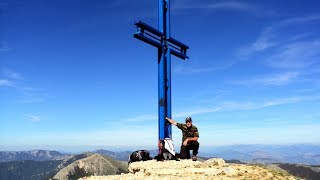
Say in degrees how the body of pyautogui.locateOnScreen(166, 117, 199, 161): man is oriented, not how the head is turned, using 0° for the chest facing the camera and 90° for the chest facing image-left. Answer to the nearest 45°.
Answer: approximately 0°

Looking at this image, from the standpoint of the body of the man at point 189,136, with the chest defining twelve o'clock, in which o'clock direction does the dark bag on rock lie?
The dark bag on rock is roughly at 4 o'clock from the man.
